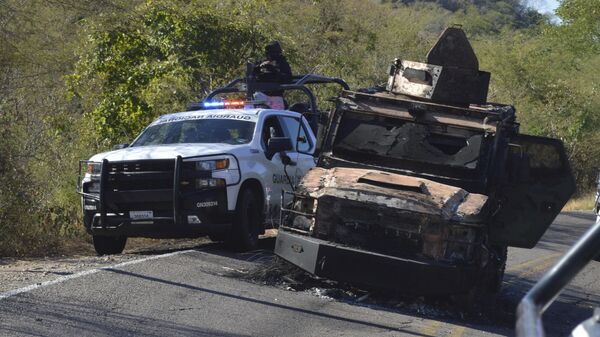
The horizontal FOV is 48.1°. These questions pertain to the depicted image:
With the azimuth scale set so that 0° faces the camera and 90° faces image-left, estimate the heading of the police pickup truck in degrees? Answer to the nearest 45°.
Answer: approximately 45°

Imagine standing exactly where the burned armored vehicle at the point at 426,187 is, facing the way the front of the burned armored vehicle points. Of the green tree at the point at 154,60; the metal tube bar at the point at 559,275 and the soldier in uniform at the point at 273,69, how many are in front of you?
1

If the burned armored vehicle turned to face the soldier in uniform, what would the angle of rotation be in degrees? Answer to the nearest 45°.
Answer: approximately 135° to its right

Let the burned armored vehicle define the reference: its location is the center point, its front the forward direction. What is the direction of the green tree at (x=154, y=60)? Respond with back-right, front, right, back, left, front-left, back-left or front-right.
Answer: back-right

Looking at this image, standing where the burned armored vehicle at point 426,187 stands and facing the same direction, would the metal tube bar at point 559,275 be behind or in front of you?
in front

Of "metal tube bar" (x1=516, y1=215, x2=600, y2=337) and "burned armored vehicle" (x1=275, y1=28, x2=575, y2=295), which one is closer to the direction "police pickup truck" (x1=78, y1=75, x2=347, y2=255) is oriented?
the metal tube bar

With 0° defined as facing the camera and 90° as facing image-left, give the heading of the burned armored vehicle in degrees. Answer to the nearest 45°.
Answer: approximately 0°

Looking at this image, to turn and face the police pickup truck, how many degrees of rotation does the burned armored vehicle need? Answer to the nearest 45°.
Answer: approximately 90° to its right

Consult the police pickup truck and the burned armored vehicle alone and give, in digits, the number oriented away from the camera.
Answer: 0

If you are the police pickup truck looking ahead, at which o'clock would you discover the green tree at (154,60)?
The green tree is roughly at 4 o'clock from the police pickup truck.

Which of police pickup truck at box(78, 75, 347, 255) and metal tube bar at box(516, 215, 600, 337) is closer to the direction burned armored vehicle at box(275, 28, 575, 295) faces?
the metal tube bar
